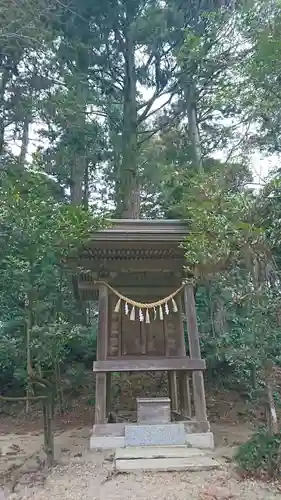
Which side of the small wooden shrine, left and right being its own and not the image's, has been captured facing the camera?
front

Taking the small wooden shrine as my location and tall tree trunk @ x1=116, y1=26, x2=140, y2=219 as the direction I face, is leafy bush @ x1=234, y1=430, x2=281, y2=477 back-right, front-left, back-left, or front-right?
back-right

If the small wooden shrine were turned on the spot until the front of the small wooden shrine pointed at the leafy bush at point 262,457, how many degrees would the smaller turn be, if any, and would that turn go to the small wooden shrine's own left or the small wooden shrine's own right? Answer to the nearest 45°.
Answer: approximately 45° to the small wooden shrine's own left

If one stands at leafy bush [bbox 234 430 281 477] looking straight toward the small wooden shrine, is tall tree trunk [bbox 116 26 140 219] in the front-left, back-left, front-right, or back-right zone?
front-right
